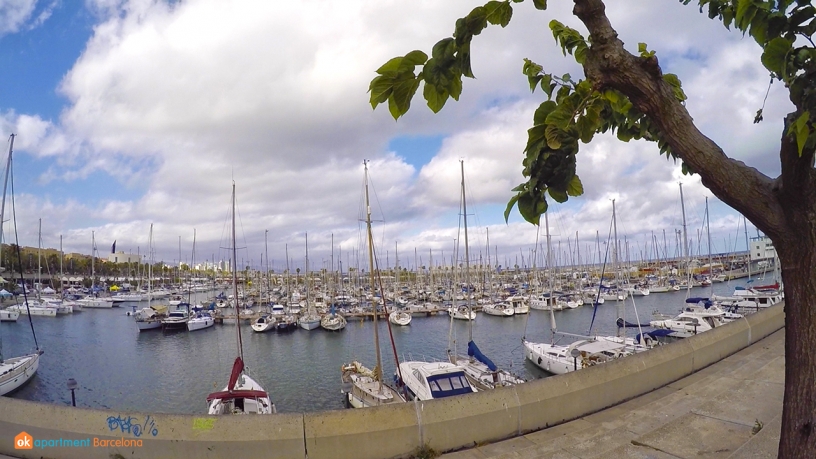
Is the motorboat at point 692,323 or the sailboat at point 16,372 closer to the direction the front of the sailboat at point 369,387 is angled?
the motorboat

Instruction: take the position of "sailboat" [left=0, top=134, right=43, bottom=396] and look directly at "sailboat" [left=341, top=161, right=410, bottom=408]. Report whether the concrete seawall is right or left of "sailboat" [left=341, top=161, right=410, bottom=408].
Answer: right

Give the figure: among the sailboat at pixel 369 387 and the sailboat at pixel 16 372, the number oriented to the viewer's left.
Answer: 0
